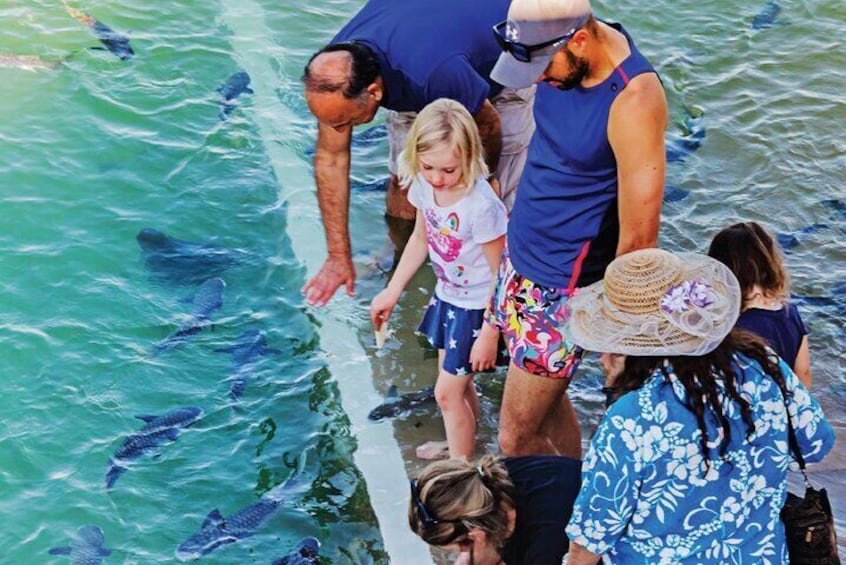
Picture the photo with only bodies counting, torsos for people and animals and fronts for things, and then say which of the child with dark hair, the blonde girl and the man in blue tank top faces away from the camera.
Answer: the child with dark hair

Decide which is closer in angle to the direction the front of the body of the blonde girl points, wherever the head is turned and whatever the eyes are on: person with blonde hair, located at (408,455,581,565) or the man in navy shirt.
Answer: the person with blonde hair

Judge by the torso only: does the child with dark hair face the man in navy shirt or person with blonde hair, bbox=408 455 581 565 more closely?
the man in navy shirt

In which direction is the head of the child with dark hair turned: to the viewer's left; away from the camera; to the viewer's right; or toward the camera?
away from the camera

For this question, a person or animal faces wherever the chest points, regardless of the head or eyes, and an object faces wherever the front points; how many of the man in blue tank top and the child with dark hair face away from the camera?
1

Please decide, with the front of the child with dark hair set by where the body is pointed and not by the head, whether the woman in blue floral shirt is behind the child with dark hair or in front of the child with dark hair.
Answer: behind

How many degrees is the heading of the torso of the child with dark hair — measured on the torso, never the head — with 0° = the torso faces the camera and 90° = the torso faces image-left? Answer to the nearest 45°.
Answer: approximately 180°

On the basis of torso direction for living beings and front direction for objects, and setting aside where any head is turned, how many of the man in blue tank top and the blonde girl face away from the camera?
0

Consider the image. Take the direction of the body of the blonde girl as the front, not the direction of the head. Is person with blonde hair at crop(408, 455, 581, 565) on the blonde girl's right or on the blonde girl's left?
on the blonde girl's left

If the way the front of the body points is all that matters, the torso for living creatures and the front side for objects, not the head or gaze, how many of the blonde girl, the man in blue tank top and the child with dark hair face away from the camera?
1

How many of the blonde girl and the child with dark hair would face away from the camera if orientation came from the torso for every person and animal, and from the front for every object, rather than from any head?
1

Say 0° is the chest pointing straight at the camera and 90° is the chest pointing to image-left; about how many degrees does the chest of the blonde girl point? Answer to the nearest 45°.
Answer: approximately 45°

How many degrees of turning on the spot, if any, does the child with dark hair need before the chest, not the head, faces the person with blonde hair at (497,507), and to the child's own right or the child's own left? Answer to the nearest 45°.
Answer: approximately 135° to the child's own left

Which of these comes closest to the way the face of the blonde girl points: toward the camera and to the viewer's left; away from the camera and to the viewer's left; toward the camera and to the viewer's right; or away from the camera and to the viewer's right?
toward the camera and to the viewer's left
